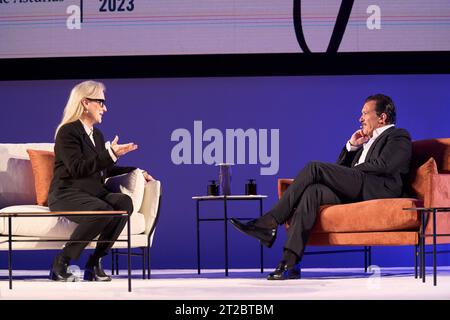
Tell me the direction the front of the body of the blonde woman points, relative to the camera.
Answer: to the viewer's right

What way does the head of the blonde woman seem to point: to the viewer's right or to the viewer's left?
to the viewer's right

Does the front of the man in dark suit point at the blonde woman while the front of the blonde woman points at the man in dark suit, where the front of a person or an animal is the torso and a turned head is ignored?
yes

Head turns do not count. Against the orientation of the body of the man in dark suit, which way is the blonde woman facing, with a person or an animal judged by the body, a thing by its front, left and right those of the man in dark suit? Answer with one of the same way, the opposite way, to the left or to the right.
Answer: the opposite way

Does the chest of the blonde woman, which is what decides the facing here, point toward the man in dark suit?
yes

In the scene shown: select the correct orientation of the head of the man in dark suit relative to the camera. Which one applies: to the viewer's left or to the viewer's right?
to the viewer's left

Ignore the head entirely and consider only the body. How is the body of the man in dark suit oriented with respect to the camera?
to the viewer's left

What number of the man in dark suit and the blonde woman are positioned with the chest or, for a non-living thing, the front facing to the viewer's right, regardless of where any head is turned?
1

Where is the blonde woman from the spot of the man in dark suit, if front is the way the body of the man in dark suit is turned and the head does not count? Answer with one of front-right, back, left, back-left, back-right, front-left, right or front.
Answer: front

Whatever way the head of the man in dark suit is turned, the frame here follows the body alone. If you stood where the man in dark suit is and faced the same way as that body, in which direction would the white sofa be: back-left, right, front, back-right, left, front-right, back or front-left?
front

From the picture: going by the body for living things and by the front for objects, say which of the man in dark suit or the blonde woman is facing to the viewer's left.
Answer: the man in dark suit
